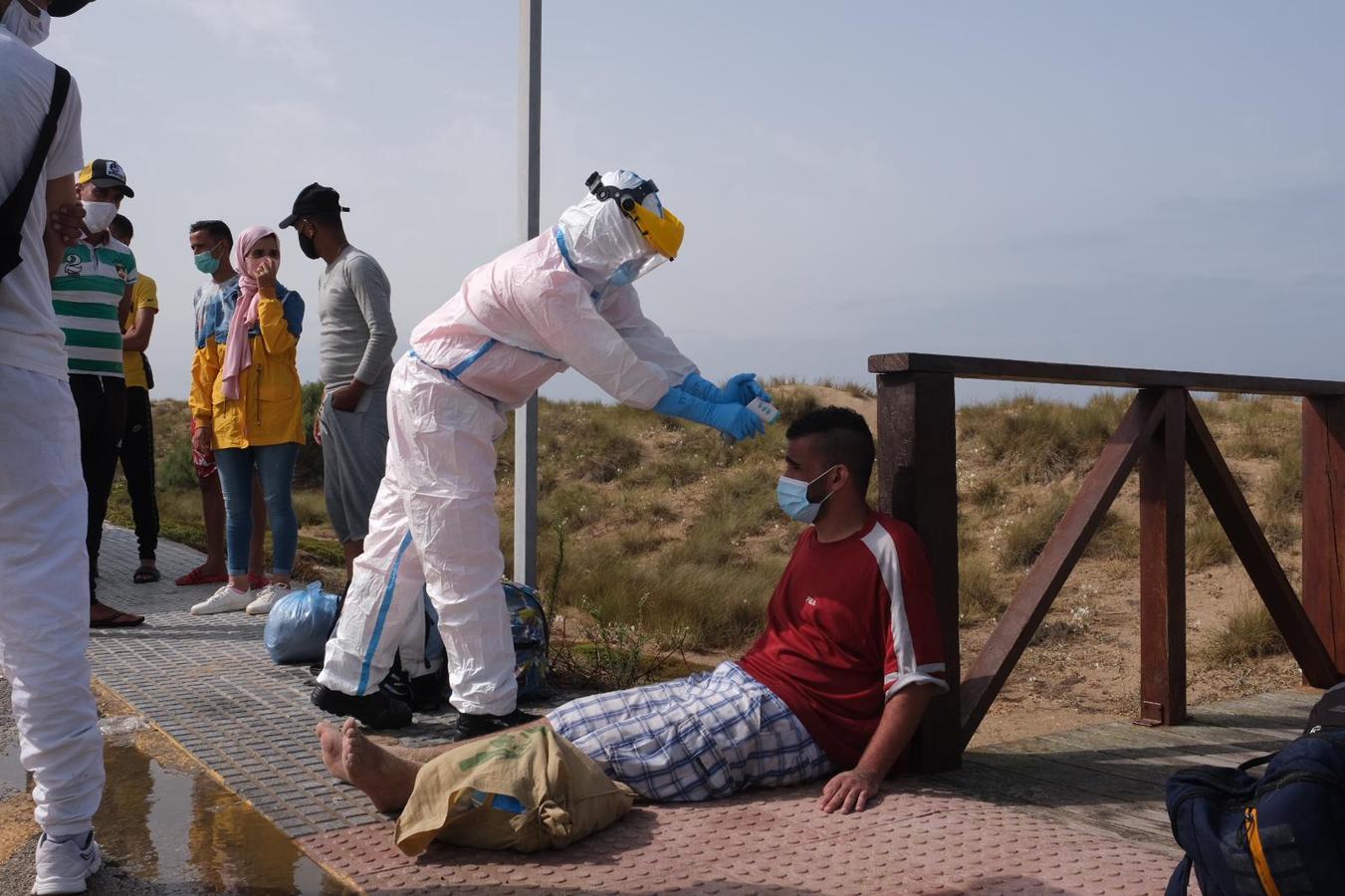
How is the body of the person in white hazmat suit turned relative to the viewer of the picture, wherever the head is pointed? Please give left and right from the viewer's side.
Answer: facing to the right of the viewer

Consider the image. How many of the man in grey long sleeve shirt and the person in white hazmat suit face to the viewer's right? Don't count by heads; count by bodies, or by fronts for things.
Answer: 1

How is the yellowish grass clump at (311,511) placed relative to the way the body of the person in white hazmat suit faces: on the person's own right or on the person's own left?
on the person's own left

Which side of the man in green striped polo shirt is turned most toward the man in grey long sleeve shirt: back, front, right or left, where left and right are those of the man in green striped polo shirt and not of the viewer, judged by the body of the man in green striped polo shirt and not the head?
left

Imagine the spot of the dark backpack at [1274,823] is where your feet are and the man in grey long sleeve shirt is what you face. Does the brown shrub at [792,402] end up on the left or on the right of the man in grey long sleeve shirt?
right

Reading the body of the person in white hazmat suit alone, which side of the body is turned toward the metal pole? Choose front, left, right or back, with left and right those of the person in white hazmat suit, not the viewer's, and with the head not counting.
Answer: left

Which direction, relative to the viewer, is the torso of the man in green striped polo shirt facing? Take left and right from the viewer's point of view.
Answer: facing the viewer and to the right of the viewer

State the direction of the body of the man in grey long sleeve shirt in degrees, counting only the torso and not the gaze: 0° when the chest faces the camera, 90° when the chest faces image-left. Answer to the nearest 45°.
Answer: approximately 45°

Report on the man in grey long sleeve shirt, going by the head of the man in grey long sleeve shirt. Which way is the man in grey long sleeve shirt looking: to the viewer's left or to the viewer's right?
to the viewer's left

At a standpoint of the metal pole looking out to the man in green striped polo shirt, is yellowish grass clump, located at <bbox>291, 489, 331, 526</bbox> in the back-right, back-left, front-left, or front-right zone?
front-right

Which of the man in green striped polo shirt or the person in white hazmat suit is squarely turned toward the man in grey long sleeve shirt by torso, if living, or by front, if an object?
the man in green striped polo shirt

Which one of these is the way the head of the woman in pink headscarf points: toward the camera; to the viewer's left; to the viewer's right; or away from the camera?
toward the camera

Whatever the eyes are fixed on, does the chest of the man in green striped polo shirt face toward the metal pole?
no

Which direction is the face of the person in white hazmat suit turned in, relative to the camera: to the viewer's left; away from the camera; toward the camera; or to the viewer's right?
to the viewer's right

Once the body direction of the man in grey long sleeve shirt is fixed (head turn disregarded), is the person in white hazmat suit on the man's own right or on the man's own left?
on the man's own left

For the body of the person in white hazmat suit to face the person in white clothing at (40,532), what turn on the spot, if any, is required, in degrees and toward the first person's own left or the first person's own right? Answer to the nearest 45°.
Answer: approximately 135° to the first person's own right
